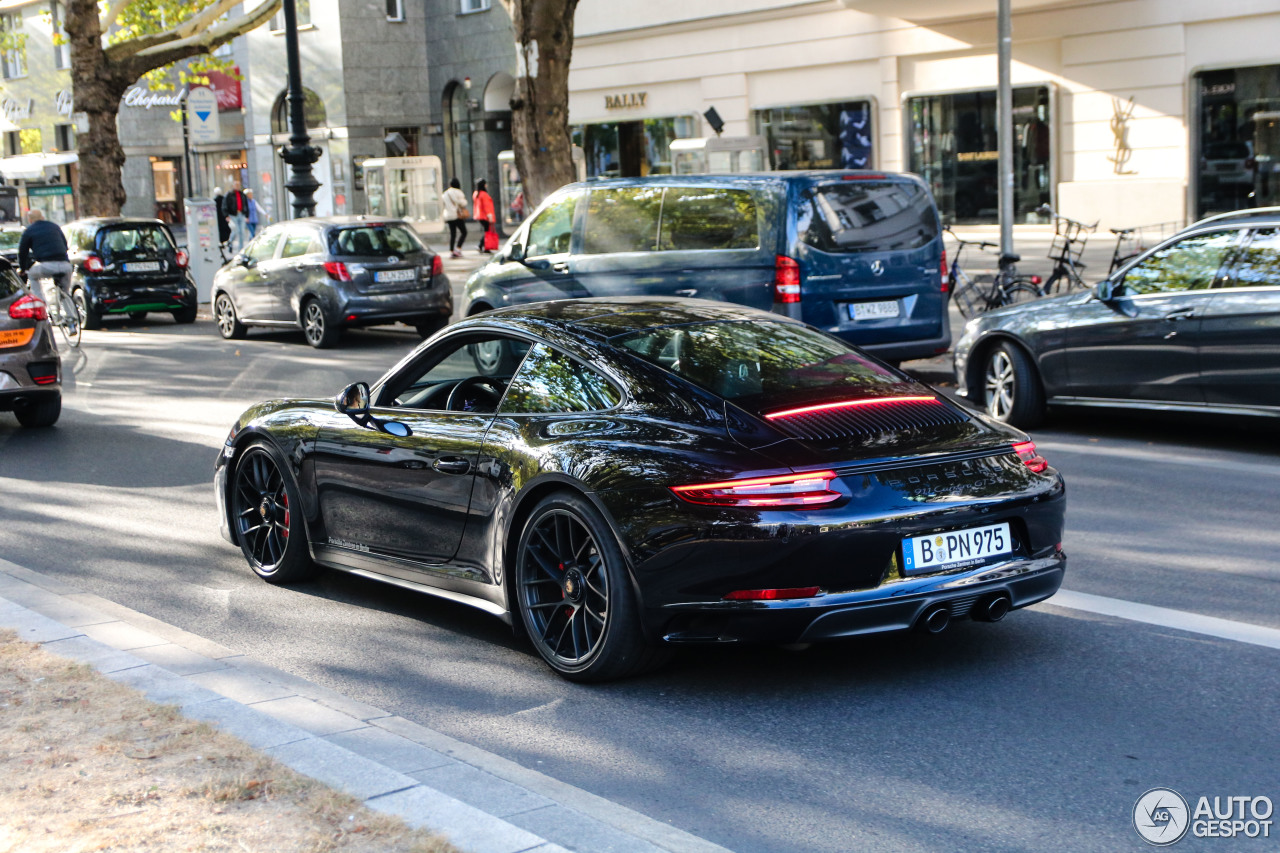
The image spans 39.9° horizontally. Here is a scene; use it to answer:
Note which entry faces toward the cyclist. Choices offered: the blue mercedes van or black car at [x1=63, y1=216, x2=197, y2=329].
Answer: the blue mercedes van

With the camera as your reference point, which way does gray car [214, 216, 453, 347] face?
facing away from the viewer and to the left of the viewer

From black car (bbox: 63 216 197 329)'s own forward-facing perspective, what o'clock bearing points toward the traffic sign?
The traffic sign is roughly at 2 o'clock from the black car.

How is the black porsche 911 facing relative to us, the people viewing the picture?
facing away from the viewer and to the left of the viewer

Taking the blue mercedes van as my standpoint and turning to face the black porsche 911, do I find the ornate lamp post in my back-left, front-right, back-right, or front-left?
back-right

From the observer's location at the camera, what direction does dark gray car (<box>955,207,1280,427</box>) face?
facing to the left of the viewer

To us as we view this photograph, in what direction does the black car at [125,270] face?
facing away from the viewer and to the left of the viewer

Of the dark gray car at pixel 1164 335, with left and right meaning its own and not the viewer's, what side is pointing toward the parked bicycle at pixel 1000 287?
right
